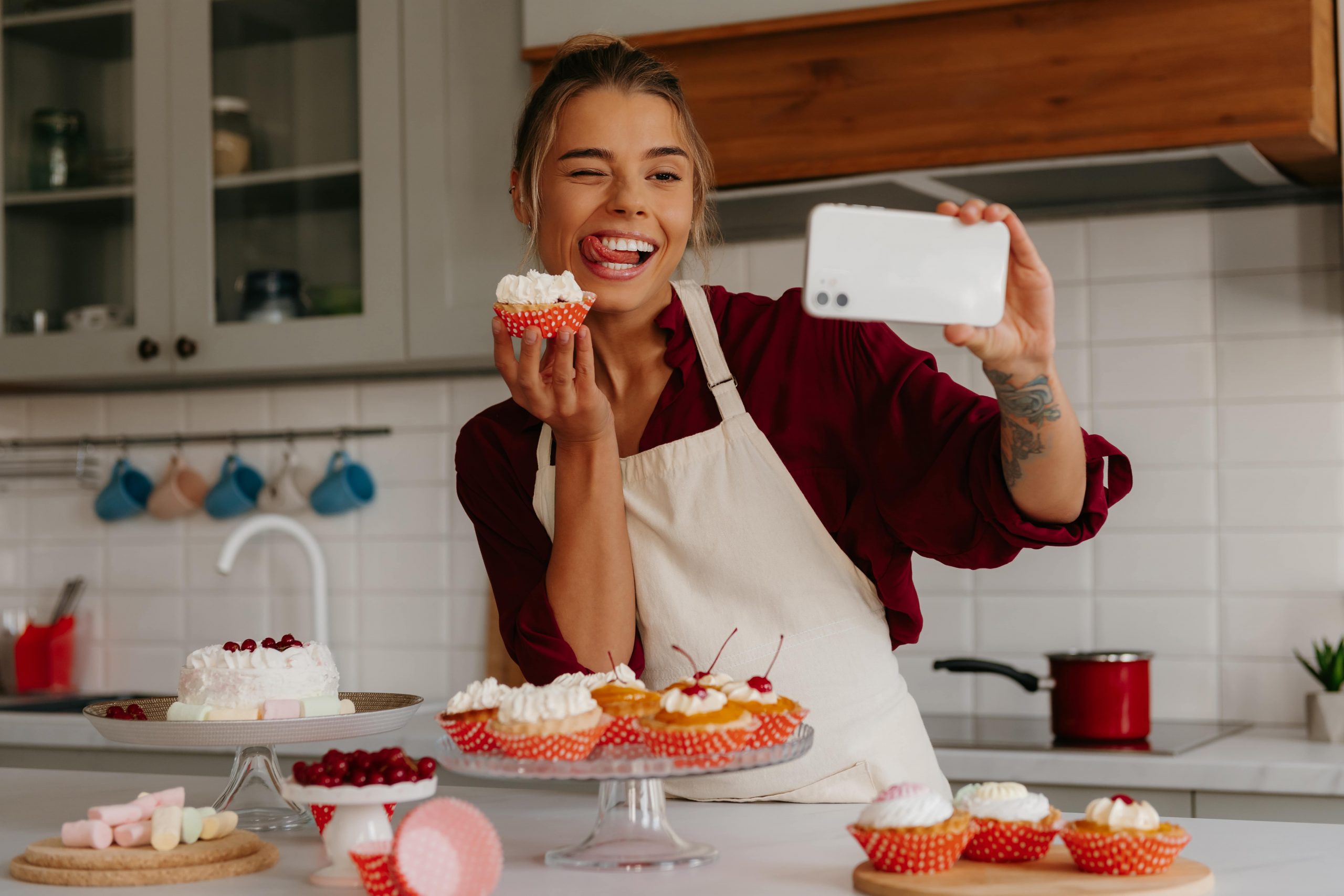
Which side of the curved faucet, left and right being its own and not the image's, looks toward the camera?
left

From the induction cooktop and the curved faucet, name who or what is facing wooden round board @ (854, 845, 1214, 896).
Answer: the induction cooktop

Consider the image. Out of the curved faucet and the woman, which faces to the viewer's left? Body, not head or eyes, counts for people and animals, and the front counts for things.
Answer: the curved faucet

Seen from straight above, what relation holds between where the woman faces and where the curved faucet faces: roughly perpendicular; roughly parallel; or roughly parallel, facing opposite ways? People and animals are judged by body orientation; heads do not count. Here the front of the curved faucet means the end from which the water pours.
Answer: roughly perpendicular

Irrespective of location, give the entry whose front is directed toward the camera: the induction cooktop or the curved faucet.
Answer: the induction cooktop

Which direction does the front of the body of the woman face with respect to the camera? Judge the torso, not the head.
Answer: toward the camera

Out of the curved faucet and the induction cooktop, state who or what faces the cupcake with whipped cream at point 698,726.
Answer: the induction cooktop

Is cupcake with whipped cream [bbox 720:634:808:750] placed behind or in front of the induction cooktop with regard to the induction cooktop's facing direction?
in front

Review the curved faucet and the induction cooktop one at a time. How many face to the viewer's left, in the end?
1

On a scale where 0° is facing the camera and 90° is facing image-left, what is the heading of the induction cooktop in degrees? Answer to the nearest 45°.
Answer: approximately 0°
